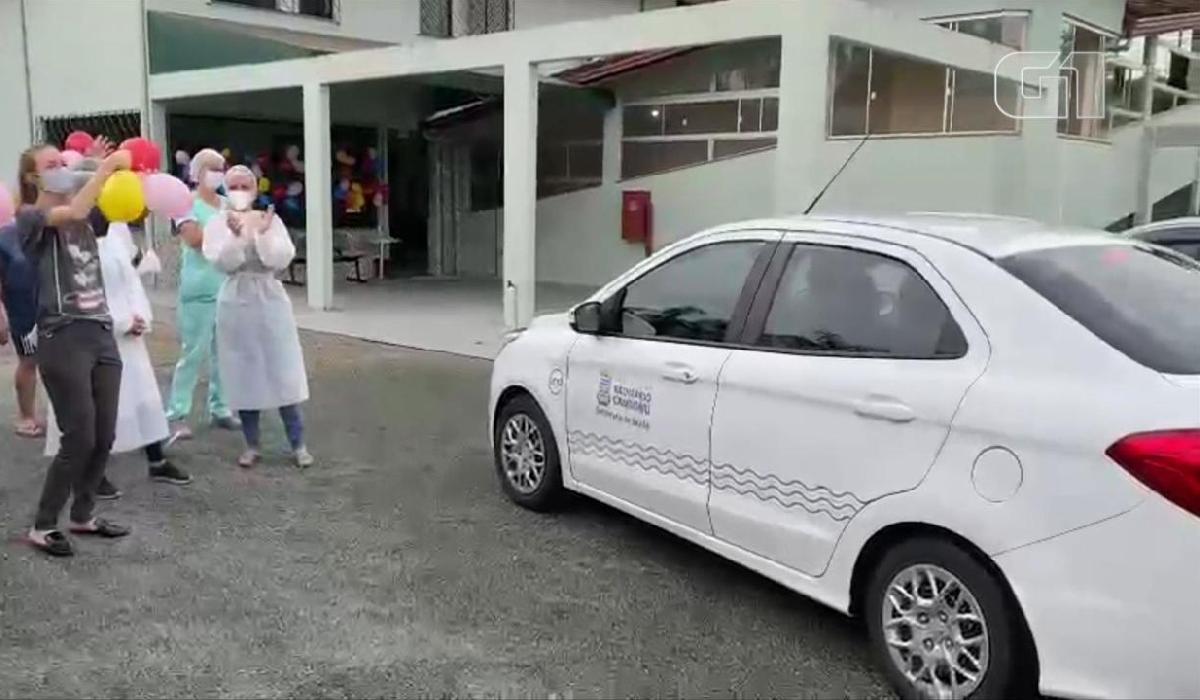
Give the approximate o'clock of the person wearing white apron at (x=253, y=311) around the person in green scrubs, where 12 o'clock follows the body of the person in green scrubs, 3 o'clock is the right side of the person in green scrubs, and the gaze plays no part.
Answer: The person wearing white apron is roughly at 1 o'clock from the person in green scrubs.

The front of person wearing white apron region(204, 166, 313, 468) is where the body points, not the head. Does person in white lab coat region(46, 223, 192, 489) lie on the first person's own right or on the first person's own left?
on the first person's own right

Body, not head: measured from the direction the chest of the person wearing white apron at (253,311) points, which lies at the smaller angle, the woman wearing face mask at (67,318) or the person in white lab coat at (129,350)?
the woman wearing face mask

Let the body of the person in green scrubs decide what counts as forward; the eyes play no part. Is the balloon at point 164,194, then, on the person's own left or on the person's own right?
on the person's own right

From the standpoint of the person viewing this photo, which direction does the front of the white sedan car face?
facing away from the viewer and to the left of the viewer

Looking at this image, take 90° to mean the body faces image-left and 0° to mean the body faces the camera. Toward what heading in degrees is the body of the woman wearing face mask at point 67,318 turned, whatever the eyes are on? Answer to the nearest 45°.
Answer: approximately 315°

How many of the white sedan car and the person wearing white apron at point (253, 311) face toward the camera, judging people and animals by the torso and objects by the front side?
1

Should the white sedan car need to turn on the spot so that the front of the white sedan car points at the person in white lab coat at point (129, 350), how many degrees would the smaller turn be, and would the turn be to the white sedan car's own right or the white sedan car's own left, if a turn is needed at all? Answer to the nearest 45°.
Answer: approximately 45° to the white sedan car's own left

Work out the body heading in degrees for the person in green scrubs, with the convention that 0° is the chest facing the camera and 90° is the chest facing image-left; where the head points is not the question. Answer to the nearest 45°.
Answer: approximately 315°

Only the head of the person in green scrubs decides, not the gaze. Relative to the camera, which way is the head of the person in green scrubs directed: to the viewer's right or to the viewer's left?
to the viewer's right
